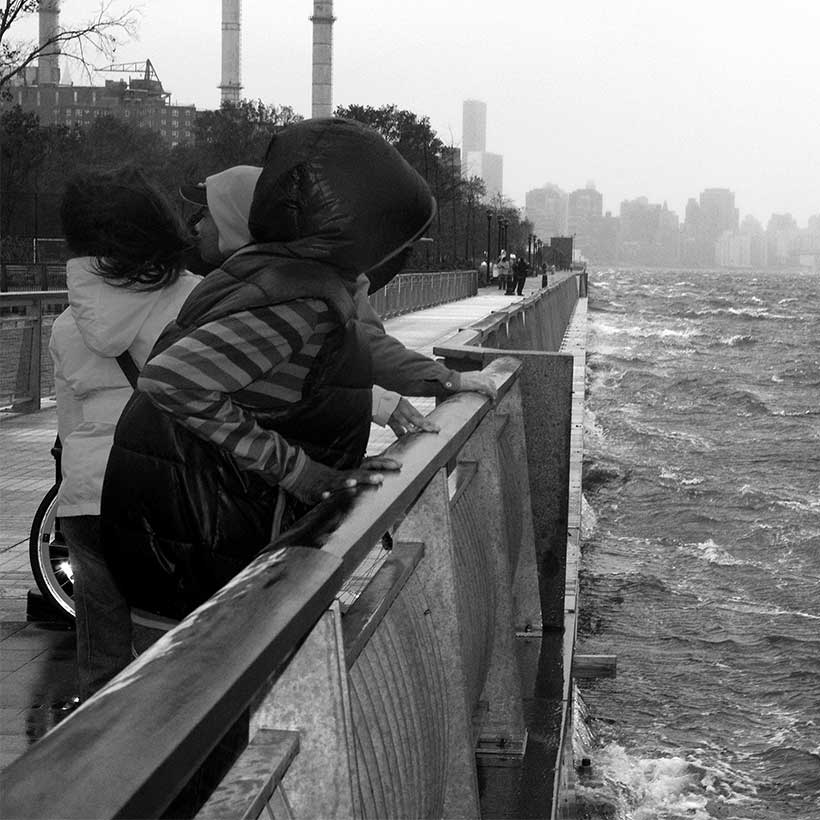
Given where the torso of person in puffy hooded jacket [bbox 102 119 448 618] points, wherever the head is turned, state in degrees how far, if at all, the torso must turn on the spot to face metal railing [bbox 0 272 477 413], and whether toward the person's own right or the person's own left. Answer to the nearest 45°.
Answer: approximately 90° to the person's own left

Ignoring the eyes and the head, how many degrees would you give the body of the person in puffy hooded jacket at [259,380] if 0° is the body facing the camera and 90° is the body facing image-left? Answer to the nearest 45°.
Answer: approximately 270°

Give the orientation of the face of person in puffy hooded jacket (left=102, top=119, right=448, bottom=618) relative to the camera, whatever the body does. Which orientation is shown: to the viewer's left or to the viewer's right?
to the viewer's right

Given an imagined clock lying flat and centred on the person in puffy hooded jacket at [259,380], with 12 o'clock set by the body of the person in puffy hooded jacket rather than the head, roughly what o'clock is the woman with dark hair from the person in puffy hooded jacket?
The woman with dark hair is roughly at 8 o'clock from the person in puffy hooded jacket.

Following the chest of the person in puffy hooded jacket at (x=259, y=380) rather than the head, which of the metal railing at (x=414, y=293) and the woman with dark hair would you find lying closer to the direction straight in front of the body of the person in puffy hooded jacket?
the metal railing

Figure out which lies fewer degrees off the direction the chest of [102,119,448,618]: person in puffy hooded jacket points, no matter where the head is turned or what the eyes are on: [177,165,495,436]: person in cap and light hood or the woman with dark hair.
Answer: the person in cap and light hood

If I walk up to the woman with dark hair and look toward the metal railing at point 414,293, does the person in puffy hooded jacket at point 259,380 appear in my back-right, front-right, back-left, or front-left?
back-right

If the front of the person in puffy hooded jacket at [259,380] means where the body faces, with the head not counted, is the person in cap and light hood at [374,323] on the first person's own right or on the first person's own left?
on the first person's own left

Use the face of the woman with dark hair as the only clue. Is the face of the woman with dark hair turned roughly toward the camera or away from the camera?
away from the camera
